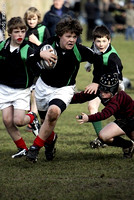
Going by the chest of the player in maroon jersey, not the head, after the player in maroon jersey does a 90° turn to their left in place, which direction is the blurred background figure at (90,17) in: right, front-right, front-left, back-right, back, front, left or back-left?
back

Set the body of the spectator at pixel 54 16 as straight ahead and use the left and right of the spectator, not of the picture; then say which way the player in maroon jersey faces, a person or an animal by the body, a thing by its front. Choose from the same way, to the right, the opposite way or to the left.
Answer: to the right

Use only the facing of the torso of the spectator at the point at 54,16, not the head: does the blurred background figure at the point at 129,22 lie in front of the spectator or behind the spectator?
behind

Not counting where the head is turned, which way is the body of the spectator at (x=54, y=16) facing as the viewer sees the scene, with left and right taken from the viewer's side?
facing the viewer

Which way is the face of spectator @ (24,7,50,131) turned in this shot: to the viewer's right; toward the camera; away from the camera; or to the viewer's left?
toward the camera

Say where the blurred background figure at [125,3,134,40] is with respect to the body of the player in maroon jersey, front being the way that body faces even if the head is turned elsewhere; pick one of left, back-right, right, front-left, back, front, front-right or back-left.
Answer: right

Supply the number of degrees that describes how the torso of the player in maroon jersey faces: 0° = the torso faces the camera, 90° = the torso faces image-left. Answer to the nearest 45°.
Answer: approximately 90°

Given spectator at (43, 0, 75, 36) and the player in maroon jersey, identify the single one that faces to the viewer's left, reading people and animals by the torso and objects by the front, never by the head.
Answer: the player in maroon jersey

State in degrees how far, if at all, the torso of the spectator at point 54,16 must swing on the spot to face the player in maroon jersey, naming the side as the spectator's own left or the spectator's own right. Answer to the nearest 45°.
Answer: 0° — they already face them

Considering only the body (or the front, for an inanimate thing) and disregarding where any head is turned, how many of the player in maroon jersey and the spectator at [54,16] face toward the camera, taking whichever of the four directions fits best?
1

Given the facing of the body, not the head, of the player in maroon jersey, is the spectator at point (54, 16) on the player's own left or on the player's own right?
on the player's own right
